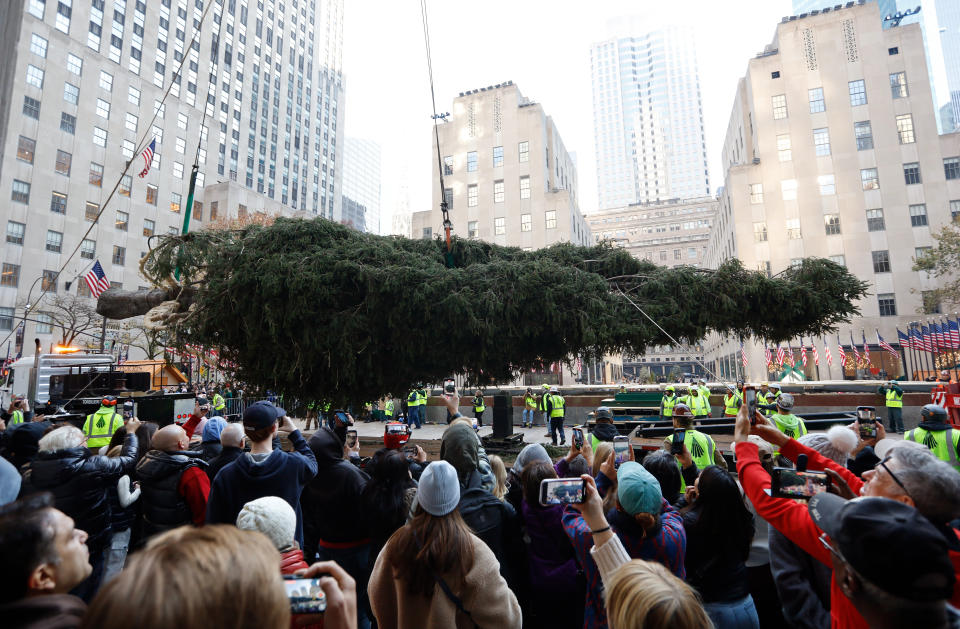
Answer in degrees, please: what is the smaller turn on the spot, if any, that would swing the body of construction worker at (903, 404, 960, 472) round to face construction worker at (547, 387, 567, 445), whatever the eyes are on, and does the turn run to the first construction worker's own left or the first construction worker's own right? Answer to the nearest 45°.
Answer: approximately 45° to the first construction worker's own left

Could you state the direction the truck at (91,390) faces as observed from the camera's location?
facing away from the viewer and to the left of the viewer

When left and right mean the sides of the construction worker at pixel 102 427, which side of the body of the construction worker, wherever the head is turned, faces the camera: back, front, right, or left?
back

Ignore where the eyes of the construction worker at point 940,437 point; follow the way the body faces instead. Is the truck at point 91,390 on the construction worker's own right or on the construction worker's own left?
on the construction worker's own left

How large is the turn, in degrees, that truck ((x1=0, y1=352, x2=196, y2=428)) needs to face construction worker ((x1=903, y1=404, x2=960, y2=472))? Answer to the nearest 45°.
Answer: approximately 135° to its left

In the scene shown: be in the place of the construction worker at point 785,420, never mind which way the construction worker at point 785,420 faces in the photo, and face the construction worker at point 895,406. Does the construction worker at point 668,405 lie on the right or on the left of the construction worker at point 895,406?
left

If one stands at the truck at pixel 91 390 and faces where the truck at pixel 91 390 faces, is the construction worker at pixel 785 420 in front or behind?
behind

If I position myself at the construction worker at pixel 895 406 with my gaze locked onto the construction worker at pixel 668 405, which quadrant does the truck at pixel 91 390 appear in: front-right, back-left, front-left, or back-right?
front-right

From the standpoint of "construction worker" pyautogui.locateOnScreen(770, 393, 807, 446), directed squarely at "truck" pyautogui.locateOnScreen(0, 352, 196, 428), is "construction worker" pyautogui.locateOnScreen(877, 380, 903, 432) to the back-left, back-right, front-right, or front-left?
back-right

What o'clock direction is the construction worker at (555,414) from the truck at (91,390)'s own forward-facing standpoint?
The construction worker is roughly at 6 o'clock from the truck.

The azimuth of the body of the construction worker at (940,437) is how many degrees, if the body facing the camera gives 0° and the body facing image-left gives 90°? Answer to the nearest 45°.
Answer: approximately 180°

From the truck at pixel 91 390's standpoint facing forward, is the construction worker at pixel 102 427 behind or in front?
behind
